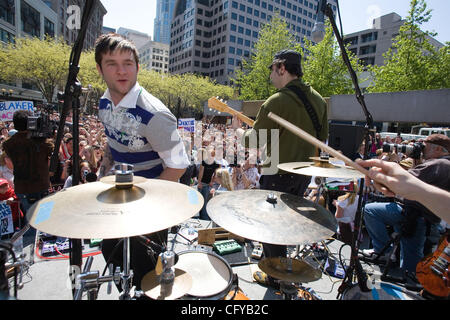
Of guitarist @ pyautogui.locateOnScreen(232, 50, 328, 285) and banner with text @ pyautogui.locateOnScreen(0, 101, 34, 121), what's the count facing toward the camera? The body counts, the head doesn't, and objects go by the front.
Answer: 1

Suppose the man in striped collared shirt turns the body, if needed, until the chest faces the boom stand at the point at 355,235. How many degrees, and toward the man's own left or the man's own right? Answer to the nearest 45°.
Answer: approximately 135° to the man's own left

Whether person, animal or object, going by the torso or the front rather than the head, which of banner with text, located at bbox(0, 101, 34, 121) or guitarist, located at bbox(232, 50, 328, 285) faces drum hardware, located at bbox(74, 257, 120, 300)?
the banner with text

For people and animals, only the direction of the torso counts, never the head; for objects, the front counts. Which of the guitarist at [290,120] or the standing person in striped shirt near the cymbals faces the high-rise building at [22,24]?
the guitarist

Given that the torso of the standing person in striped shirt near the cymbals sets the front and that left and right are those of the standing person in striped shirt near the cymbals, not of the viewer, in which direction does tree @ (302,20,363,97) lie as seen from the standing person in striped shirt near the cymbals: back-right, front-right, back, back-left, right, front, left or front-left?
back

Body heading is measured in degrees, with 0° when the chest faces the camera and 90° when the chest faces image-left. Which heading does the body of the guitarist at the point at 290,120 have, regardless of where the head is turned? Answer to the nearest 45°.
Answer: approximately 135°

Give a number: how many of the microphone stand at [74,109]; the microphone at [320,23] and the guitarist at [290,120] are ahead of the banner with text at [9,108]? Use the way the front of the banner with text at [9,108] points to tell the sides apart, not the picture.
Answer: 3

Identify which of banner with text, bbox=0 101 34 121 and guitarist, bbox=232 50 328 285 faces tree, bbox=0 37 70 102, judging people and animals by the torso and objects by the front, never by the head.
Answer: the guitarist

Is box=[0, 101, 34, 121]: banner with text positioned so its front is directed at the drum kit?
yes

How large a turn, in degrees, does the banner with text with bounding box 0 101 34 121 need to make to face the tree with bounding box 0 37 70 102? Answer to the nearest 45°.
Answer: approximately 180°

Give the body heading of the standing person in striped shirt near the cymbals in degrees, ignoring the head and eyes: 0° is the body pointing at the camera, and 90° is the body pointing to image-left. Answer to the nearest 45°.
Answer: approximately 45°

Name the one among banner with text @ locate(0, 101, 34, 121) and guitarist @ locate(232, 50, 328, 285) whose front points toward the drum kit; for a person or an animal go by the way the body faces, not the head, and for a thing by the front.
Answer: the banner with text
